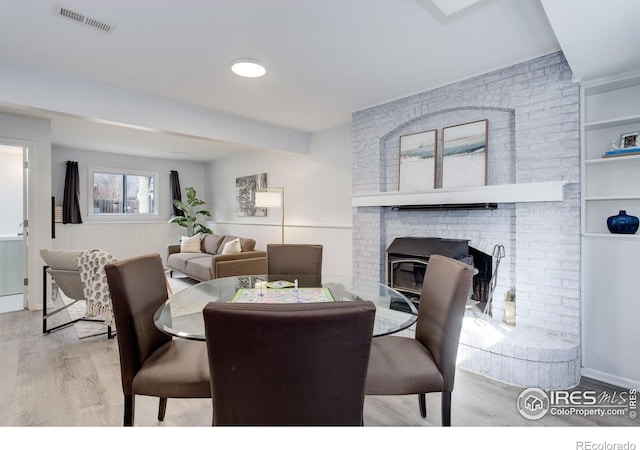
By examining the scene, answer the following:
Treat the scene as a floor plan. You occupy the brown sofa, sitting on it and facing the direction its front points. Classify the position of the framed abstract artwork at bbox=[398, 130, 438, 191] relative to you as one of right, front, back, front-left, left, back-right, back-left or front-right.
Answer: left

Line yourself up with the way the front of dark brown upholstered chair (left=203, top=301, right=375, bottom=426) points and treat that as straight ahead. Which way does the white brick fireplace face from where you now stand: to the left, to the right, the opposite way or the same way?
to the left

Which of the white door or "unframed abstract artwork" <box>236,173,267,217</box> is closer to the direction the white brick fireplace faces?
the white door

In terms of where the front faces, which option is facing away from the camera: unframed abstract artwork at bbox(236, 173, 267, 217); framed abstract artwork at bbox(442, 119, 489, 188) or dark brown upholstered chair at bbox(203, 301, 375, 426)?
the dark brown upholstered chair

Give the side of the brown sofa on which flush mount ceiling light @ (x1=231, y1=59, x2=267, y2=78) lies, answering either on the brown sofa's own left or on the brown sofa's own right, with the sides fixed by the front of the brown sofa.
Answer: on the brown sofa's own left

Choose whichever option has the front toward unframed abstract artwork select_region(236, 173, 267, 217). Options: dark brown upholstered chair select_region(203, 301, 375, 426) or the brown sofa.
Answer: the dark brown upholstered chair

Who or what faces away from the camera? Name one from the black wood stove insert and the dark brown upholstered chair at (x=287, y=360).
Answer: the dark brown upholstered chair

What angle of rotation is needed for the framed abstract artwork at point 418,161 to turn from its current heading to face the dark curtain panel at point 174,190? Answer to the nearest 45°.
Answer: approximately 90° to its right

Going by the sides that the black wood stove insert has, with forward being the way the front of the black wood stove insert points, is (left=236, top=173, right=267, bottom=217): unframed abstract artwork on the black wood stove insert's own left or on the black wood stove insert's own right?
on the black wood stove insert's own right

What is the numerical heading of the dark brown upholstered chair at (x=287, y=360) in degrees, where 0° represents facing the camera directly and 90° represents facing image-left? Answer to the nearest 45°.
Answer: approximately 180°

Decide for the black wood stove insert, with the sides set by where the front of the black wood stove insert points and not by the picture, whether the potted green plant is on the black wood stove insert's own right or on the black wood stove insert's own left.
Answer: on the black wood stove insert's own right

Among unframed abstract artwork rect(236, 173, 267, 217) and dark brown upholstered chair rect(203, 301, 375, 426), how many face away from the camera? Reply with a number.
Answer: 1

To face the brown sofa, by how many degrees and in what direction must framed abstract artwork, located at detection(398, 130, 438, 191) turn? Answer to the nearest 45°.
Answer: approximately 45° to its right

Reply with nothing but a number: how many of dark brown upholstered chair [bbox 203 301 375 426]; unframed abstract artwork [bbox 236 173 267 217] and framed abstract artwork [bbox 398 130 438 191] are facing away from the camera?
1

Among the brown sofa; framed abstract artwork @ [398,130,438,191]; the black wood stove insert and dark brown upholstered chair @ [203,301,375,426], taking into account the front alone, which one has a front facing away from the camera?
the dark brown upholstered chair
